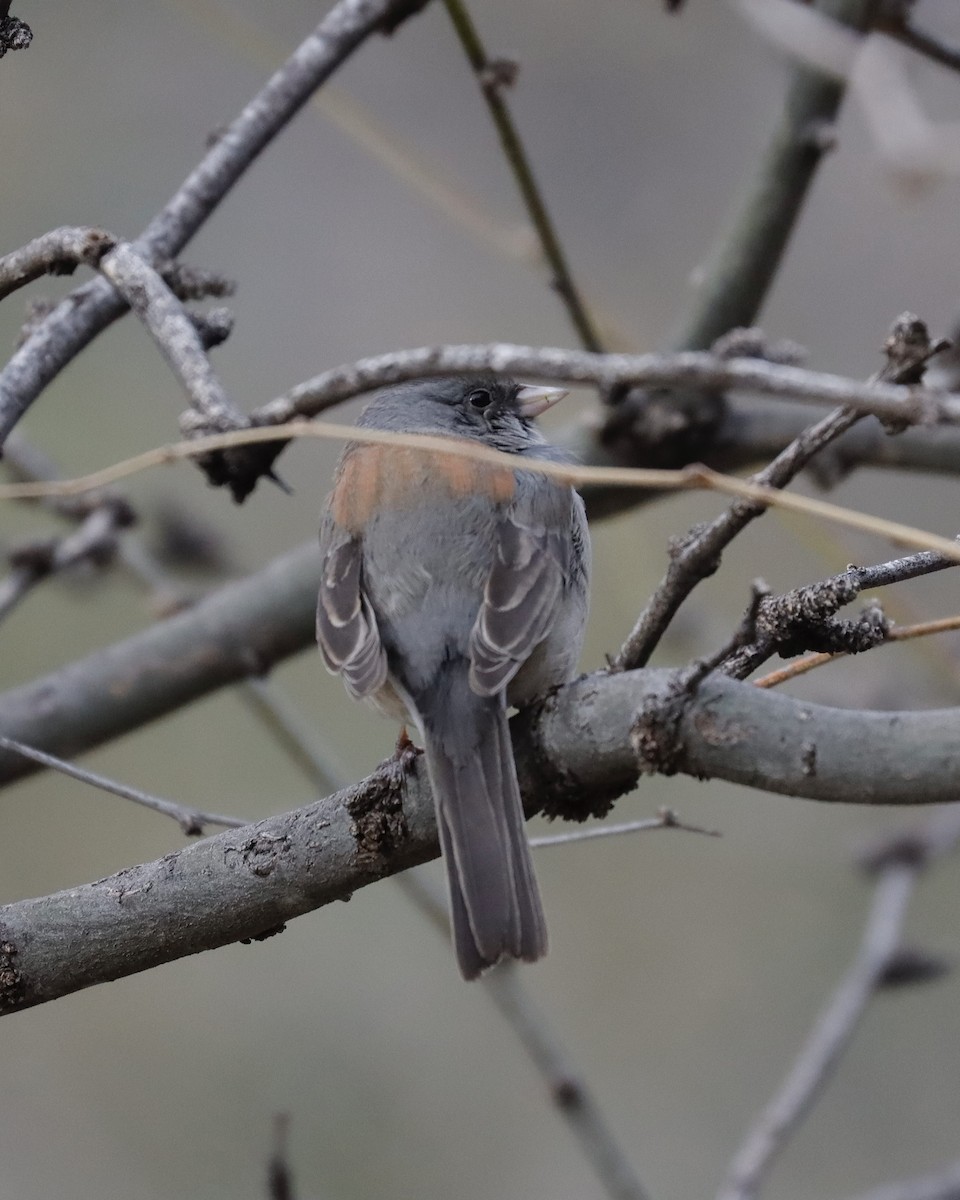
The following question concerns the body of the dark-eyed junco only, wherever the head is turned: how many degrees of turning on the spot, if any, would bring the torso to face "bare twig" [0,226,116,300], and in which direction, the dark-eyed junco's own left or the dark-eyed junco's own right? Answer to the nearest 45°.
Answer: approximately 135° to the dark-eyed junco's own left

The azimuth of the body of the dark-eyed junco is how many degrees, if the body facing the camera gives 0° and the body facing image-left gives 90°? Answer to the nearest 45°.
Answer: approximately 180°

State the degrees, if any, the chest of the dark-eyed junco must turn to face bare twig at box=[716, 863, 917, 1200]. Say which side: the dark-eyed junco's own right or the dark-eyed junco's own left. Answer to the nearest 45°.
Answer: approximately 45° to the dark-eyed junco's own right

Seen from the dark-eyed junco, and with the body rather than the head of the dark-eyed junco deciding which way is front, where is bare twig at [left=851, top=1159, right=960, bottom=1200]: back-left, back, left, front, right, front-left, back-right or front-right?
front-right
